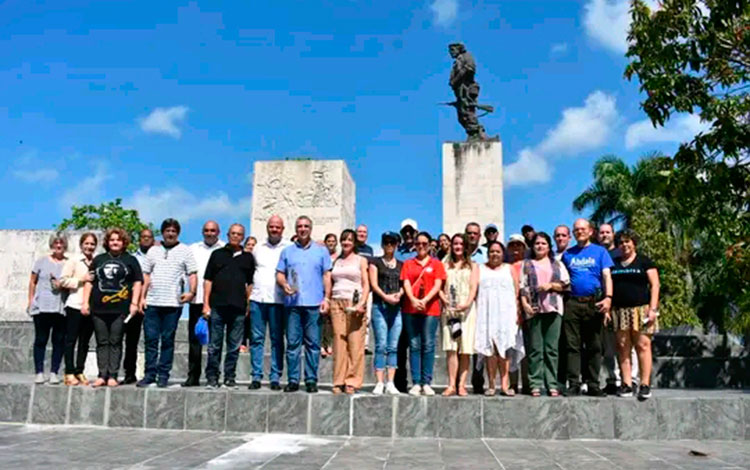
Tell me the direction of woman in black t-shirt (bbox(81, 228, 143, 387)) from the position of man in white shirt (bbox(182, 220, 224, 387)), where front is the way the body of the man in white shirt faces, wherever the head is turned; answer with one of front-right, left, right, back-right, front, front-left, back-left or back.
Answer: right

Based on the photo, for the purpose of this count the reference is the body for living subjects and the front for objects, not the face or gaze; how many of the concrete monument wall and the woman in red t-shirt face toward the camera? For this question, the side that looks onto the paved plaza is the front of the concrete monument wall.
2

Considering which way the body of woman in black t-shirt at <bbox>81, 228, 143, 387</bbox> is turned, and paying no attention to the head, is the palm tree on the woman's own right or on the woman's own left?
on the woman's own left

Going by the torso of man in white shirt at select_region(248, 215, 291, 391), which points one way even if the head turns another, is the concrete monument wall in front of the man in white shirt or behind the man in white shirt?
behind

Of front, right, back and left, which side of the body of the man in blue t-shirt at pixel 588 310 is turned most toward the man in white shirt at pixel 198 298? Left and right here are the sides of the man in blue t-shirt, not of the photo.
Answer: right

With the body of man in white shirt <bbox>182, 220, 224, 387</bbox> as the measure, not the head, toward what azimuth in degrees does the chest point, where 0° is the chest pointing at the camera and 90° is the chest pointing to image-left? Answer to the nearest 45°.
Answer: approximately 0°

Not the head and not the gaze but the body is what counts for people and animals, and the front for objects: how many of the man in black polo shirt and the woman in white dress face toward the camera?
2

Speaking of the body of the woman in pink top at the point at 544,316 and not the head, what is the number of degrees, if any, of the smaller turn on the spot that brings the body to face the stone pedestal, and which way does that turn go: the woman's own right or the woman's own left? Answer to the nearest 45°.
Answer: approximately 180°
